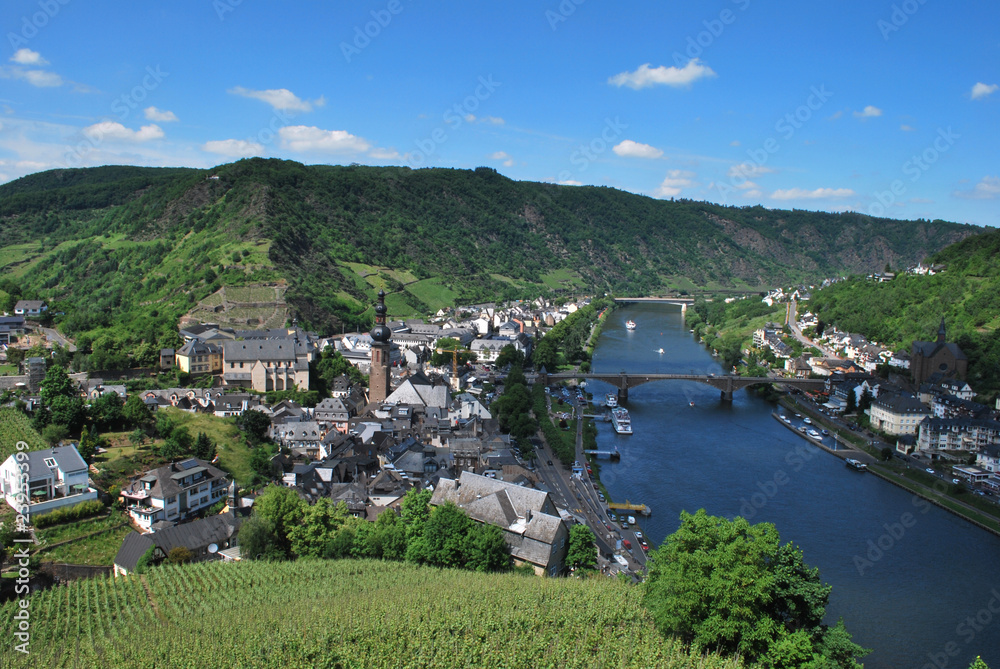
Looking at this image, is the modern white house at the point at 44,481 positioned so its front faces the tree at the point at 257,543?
yes

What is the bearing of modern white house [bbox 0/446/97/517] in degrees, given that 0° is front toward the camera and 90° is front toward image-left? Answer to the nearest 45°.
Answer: approximately 315°

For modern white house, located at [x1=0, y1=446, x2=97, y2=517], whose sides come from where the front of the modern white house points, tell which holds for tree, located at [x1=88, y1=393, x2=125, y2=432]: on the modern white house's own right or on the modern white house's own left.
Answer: on the modern white house's own left

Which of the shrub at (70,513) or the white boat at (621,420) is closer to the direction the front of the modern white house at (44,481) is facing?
the shrub

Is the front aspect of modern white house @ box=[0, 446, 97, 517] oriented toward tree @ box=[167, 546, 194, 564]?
yes

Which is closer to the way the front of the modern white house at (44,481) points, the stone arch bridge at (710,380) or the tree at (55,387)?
the stone arch bridge

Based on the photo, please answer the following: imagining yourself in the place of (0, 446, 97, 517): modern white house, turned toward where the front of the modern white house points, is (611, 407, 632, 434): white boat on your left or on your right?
on your left

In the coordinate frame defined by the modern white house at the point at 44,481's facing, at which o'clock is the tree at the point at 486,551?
The tree is roughly at 12 o'clock from the modern white house.

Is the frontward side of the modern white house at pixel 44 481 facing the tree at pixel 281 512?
yes

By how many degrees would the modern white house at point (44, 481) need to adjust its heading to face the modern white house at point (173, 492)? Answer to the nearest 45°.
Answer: approximately 45° to its left

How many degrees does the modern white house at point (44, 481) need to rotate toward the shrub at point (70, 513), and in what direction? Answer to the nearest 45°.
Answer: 0° — it already faces it
